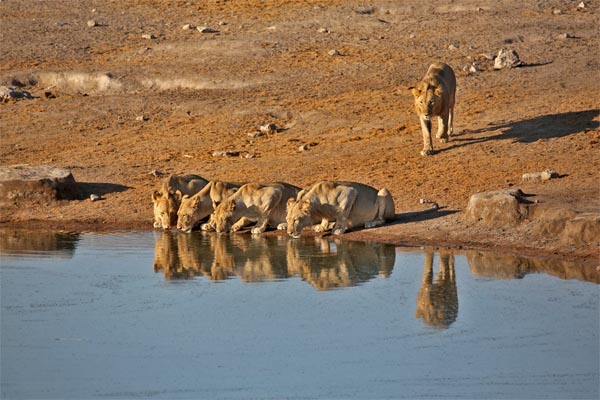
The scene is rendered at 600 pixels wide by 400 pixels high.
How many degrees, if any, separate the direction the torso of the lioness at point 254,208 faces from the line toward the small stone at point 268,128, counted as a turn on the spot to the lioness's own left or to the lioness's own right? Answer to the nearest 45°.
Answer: approximately 135° to the lioness's own right

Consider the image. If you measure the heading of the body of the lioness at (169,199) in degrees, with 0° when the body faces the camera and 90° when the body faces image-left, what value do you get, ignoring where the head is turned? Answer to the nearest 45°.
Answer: approximately 45°

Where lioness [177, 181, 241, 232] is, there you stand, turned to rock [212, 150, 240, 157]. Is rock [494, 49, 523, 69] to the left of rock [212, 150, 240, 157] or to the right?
right

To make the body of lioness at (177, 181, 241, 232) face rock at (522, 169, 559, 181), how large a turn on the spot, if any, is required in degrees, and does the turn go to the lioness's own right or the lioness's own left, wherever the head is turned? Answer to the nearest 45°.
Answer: approximately 135° to the lioness's own left

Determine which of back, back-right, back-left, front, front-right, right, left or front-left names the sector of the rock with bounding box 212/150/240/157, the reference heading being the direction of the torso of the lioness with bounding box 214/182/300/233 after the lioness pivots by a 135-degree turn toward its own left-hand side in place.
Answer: left

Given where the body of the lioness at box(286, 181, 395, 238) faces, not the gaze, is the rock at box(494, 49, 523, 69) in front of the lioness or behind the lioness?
behind
